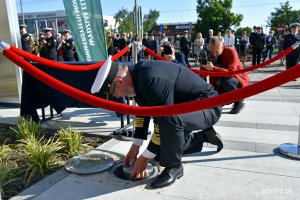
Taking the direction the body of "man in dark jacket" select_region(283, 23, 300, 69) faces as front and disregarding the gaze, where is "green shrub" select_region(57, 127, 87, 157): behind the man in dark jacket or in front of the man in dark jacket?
in front

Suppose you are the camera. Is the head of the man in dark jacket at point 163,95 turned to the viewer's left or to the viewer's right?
to the viewer's left

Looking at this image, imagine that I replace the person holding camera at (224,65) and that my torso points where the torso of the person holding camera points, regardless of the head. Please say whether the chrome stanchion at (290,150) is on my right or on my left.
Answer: on my left

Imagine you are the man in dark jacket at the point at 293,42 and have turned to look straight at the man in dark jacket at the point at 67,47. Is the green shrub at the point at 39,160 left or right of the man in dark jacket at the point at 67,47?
left

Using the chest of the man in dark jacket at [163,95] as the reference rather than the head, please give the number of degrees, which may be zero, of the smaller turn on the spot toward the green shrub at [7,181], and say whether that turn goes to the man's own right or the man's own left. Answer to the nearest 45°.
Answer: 0° — they already face it

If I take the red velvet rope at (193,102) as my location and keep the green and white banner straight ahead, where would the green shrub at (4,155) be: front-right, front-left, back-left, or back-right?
front-left

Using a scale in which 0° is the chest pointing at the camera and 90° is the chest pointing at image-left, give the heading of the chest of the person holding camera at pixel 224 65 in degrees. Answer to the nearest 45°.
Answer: approximately 90°

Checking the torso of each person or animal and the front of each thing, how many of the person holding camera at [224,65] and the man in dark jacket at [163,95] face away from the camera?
0

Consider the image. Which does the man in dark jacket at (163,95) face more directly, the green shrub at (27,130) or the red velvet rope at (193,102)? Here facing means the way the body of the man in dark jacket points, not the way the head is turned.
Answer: the green shrub

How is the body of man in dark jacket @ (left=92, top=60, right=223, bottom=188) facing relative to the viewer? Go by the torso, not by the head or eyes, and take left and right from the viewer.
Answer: facing to the left of the viewer

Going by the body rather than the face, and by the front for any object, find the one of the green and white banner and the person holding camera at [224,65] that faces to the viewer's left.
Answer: the person holding camera
